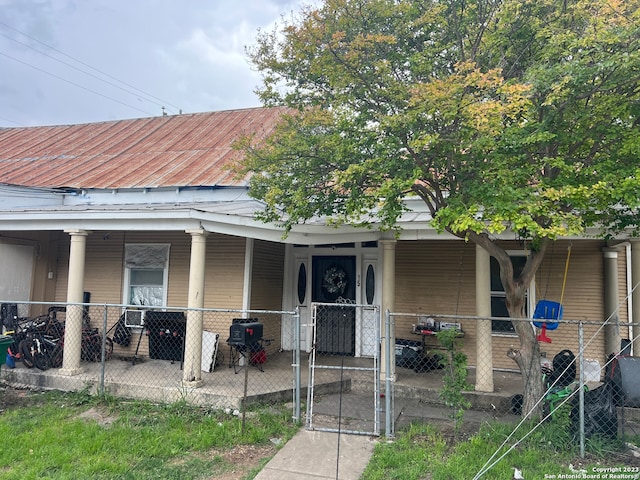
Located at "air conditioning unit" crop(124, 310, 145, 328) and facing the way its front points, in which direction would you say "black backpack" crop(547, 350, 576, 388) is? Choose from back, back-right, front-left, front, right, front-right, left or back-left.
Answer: front-left

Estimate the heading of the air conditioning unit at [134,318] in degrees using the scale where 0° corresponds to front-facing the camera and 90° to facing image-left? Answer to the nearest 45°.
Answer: approximately 0°

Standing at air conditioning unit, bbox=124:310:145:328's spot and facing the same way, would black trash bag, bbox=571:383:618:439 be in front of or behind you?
in front

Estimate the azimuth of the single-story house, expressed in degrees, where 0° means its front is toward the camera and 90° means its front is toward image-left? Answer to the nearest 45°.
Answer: approximately 0°
